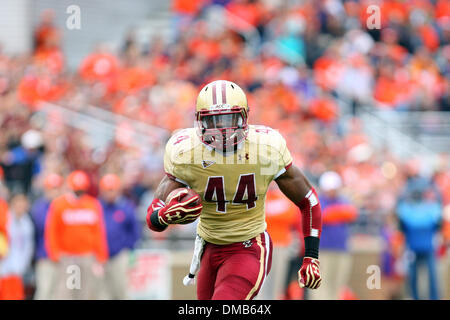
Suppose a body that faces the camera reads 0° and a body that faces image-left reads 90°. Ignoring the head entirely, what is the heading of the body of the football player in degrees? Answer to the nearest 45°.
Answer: approximately 0°
